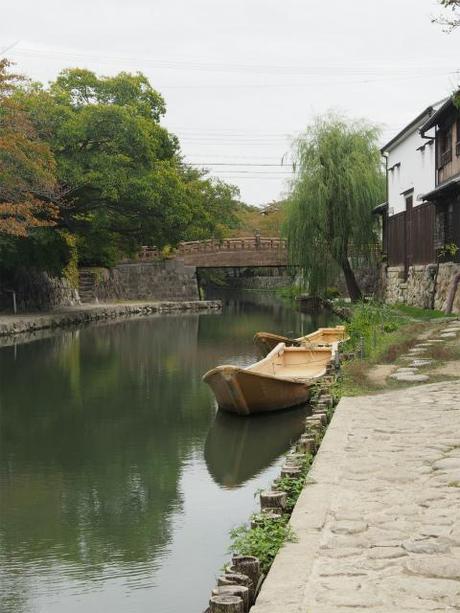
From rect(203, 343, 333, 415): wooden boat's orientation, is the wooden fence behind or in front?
behind

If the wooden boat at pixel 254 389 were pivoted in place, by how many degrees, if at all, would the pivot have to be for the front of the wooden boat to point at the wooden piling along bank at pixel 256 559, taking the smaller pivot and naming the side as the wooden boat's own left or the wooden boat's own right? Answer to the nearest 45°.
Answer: approximately 45° to the wooden boat's own left

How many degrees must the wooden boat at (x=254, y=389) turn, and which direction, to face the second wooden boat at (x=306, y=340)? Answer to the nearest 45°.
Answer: approximately 135° to its right

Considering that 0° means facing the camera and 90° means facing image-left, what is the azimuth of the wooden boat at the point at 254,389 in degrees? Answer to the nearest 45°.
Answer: approximately 45°

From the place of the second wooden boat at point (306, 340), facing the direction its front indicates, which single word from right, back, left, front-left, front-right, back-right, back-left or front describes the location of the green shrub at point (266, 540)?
front-left

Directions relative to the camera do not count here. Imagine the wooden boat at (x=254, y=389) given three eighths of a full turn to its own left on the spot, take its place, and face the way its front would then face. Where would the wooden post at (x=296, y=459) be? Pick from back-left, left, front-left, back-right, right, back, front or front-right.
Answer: right

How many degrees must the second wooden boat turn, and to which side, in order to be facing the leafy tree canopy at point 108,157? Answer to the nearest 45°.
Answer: approximately 90° to its right

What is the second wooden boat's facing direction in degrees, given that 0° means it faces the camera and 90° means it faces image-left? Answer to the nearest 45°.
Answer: approximately 45°

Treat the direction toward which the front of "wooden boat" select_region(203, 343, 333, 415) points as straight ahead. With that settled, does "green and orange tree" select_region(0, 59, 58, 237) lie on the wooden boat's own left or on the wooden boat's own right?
on the wooden boat's own right

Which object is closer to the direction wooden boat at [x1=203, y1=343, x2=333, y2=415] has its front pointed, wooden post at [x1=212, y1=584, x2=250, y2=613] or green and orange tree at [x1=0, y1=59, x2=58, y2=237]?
the wooden post

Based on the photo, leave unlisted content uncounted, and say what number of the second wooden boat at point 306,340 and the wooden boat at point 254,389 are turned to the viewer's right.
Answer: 0

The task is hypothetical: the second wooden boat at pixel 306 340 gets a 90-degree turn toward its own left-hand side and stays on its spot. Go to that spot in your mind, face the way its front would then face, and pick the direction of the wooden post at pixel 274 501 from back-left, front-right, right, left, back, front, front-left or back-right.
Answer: front-right

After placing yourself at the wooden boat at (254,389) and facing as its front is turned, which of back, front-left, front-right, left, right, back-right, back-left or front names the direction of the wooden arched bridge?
back-right

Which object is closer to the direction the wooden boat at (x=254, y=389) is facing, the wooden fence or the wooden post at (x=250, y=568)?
the wooden post

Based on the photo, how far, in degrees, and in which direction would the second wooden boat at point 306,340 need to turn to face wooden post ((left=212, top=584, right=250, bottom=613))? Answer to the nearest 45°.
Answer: approximately 45° to its left
